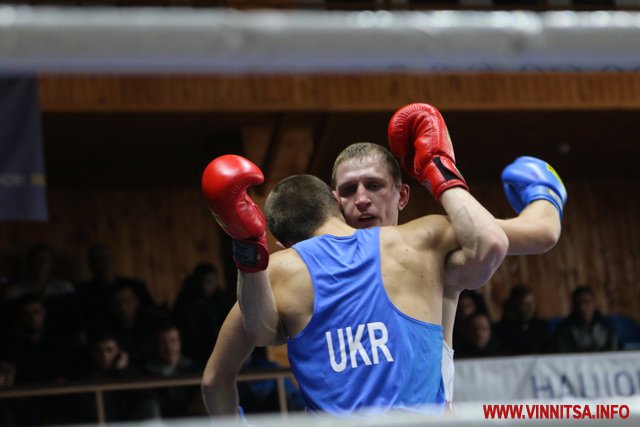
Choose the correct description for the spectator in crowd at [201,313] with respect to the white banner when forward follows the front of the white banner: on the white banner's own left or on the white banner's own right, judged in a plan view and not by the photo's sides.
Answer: on the white banner's own right

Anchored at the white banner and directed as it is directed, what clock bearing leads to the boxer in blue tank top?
The boxer in blue tank top is roughly at 12 o'clock from the white banner.

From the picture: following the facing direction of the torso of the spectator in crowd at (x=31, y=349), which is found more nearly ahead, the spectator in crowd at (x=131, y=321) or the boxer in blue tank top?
the boxer in blue tank top

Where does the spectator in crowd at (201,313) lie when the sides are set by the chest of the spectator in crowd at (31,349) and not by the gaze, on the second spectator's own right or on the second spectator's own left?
on the second spectator's own left

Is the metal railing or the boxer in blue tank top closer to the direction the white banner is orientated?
the boxer in blue tank top

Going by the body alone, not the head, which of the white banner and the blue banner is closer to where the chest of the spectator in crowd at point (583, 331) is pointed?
the white banner

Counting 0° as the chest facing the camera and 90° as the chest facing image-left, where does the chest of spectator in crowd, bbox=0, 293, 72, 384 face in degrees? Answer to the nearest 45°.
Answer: approximately 0°

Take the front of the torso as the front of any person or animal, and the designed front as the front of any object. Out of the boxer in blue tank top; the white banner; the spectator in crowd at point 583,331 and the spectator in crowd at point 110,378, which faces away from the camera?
the boxer in blue tank top

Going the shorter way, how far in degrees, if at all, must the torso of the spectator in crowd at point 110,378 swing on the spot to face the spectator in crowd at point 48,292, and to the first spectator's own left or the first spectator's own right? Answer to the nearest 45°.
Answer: approximately 180°
